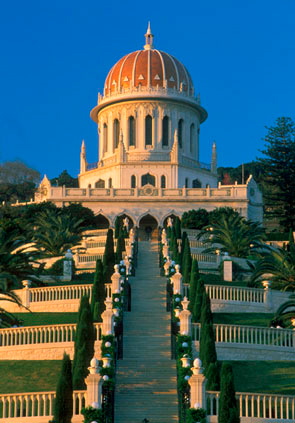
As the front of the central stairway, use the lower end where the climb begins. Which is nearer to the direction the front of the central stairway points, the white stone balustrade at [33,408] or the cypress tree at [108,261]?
the white stone balustrade

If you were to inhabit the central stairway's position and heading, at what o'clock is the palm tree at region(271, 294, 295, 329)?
The palm tree is roughly at 8 o'clock from the central stairway.

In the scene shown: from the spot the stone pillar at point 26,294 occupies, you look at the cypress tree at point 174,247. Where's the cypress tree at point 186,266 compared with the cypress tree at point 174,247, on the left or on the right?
right

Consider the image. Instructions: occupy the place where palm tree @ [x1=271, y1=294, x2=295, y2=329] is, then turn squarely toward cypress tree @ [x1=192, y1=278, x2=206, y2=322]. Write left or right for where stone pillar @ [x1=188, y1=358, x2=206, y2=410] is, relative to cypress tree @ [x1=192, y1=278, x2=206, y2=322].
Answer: left

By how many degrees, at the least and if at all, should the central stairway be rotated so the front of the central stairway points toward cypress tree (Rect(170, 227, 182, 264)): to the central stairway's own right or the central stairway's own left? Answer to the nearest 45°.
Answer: approximately 180°

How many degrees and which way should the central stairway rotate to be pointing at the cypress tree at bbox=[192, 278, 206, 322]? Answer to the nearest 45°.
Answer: approximately 135° to its left

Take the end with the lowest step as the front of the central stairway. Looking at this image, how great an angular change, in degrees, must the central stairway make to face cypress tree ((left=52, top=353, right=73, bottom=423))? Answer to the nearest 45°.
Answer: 0° — it already faces it

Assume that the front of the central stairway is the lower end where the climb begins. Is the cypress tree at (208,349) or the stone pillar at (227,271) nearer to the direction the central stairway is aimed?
the cypress tree

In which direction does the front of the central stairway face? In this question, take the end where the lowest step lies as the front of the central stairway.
toward the camera

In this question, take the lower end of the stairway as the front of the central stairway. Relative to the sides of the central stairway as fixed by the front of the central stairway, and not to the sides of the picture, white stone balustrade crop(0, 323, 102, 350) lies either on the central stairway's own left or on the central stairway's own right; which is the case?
on the central stairway's own right

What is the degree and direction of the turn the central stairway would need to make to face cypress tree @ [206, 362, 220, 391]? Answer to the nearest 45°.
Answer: approximately 45° to its left

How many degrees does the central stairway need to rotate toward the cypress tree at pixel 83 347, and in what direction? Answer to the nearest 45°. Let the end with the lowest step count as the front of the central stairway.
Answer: approximately 45° to its right

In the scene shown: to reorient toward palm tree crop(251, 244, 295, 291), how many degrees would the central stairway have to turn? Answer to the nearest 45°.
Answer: approximately 135° to its left
